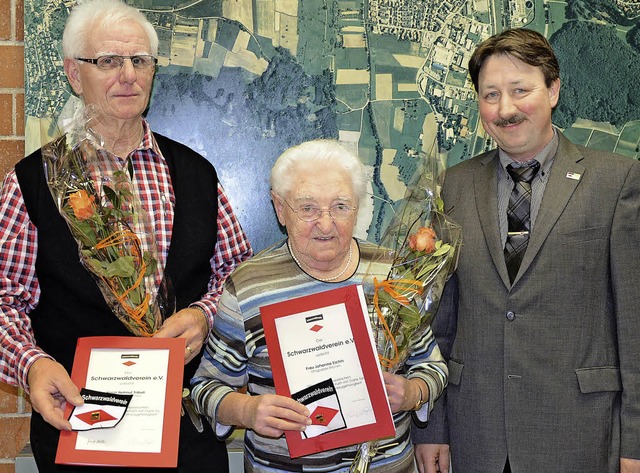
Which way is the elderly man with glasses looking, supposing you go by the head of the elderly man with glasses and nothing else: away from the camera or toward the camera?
toward the camera

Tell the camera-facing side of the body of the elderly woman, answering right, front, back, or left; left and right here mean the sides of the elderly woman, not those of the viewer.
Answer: front
